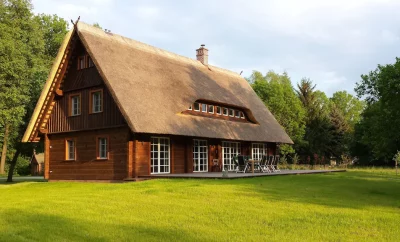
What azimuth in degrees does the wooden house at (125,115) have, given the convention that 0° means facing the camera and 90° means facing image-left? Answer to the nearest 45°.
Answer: approximately 315°

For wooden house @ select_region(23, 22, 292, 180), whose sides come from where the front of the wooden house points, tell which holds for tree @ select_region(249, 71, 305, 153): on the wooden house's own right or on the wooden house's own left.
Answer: on the wooden house's own left

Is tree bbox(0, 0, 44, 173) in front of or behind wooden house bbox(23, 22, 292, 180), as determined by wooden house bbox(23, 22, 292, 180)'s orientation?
behind
